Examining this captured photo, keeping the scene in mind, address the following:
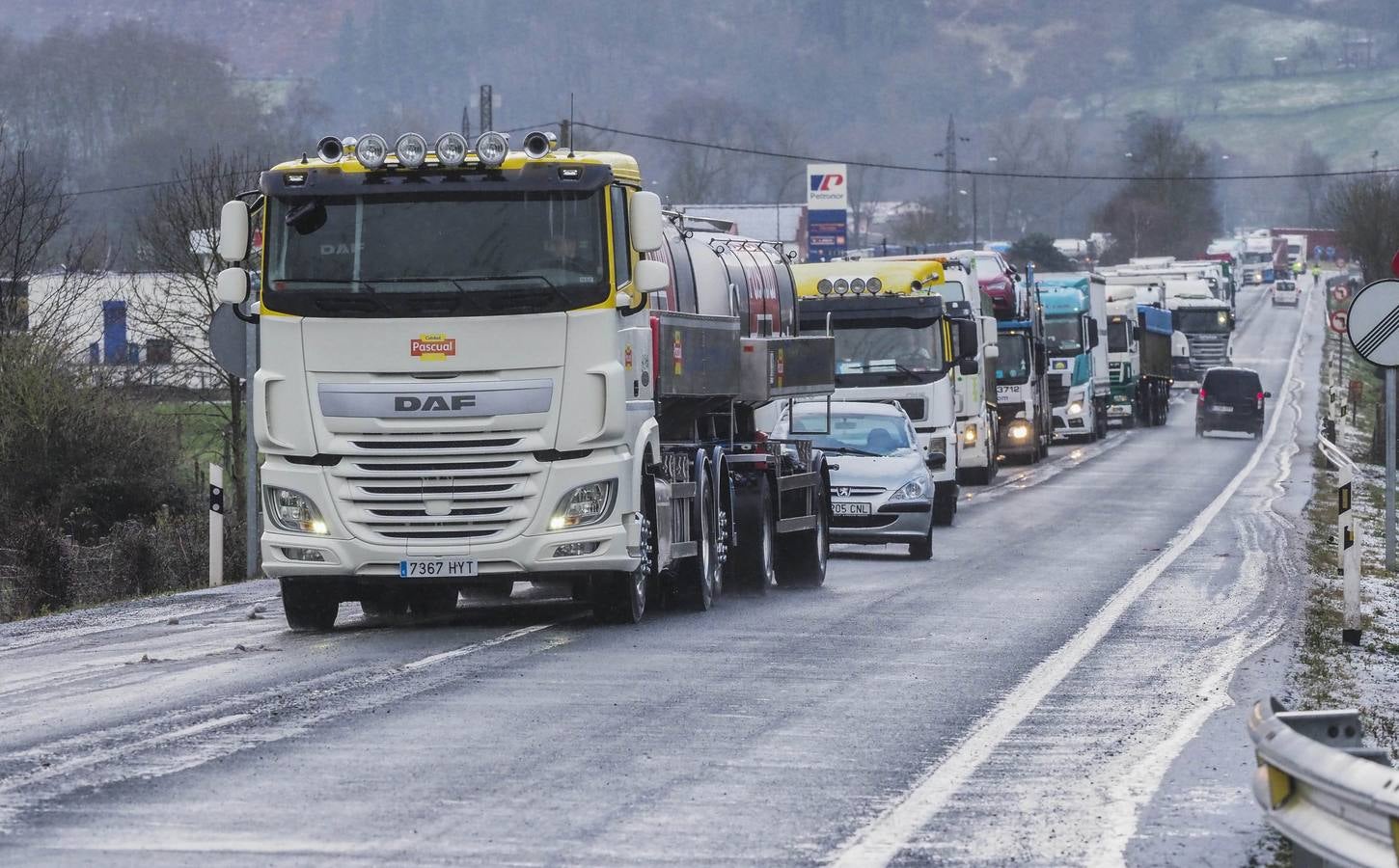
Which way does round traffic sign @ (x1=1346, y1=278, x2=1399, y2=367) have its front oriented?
toward the camera

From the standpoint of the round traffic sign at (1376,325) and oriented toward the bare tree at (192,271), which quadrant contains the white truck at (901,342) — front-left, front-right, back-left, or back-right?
front-right

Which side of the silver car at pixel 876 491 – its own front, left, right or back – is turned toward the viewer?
front

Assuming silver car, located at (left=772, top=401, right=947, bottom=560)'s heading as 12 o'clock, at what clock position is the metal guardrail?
The metal guardrail is roughly at 12 o'clock from the silver car.

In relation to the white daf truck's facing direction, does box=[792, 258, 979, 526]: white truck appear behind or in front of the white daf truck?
behind

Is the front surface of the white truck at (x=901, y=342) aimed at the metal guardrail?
yes

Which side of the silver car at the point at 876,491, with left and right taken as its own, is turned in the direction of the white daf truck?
front

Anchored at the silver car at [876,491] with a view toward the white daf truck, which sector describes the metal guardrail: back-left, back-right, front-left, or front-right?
front-left

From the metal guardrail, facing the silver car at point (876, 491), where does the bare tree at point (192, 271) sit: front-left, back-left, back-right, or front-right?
front-left

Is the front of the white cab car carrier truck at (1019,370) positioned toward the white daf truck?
yes

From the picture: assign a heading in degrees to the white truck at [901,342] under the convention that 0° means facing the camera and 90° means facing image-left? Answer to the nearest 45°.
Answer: approximately 0°

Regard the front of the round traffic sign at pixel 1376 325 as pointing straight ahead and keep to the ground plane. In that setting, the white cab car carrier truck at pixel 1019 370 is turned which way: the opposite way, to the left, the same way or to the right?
the same way

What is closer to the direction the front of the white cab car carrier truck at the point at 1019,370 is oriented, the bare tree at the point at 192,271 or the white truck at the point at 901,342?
the white truck

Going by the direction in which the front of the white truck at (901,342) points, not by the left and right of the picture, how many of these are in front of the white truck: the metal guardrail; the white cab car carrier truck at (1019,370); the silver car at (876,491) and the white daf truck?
3

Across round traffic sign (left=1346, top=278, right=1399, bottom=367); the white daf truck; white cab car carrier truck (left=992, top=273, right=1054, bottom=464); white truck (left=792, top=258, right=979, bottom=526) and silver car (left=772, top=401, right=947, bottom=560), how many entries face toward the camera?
5

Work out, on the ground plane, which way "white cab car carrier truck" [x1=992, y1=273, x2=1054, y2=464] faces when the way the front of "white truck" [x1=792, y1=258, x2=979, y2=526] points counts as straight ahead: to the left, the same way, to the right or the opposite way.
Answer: the same way

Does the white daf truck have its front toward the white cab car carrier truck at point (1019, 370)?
no

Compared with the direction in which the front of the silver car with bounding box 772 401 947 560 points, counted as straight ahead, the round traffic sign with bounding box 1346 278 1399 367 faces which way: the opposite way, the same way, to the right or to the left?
the same way

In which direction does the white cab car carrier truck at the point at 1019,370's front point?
toward the camera
